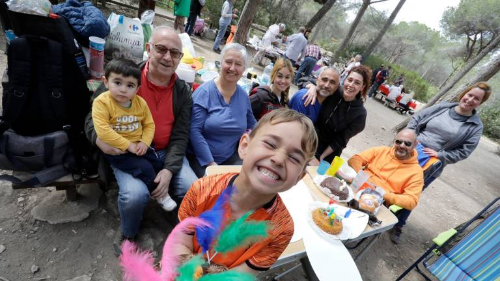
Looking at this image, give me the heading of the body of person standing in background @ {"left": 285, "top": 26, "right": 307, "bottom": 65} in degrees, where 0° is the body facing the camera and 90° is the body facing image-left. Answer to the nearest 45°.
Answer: approximately 180°

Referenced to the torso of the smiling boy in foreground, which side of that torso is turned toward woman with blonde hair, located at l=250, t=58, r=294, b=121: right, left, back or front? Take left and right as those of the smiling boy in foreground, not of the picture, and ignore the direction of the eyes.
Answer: back

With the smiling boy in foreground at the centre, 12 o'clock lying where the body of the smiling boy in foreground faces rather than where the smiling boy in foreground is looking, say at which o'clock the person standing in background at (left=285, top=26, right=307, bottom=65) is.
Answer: The person standing in background is roughly at 6 o'clock from the smiling boy in foreground.

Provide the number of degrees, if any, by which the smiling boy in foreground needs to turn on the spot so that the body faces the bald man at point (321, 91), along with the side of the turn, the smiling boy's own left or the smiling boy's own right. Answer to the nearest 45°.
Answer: approximately 180°

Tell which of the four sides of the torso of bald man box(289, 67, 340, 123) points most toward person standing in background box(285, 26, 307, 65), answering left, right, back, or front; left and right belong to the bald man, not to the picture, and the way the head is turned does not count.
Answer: back

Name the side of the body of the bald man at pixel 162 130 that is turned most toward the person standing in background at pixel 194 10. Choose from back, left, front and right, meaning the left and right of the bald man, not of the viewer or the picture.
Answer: back

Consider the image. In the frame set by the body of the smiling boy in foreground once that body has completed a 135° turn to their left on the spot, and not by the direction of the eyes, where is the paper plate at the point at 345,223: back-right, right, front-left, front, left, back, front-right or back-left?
front
